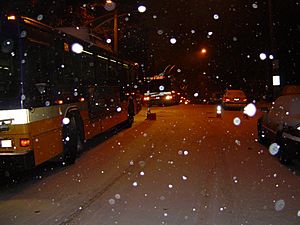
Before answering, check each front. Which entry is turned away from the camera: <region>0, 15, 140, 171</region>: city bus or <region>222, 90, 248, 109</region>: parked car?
the parked car

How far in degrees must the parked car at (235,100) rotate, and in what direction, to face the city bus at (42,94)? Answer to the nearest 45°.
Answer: approximately 180°

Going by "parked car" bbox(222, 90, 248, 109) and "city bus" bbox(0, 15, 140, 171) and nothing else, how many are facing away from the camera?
1

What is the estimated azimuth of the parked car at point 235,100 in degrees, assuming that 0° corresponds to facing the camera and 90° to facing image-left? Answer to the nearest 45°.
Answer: approximately 180°

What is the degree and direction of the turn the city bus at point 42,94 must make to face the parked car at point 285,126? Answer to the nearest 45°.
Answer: approximately 135° to its left

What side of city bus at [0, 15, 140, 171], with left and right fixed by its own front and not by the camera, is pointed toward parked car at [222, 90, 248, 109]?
back

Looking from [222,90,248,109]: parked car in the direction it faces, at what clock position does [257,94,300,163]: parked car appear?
[257,94,300,163]: parked car is roughly at 6 o'clock from [222,90,248,109]: parked car.

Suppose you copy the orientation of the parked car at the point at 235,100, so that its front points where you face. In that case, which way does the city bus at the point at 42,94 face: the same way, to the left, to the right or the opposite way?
the opposite way
